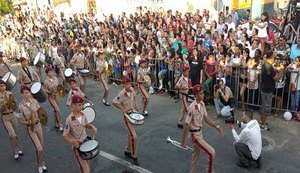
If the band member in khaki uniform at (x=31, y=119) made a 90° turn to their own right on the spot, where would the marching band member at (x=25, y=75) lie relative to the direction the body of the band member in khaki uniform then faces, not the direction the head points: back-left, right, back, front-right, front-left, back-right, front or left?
back-right

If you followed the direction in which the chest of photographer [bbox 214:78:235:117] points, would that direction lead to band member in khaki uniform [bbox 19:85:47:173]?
yes

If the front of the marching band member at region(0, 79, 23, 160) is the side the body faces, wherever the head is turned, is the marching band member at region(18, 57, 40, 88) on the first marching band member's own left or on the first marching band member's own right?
on the first marching band member's own left
